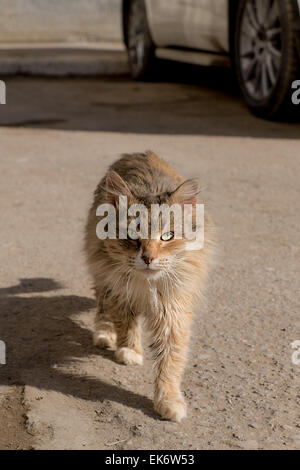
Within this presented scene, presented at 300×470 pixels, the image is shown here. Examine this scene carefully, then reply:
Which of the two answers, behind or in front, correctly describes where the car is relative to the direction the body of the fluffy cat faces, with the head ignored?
behind

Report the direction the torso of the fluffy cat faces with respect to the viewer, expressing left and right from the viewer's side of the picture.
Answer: facing the viewer
